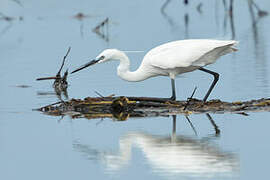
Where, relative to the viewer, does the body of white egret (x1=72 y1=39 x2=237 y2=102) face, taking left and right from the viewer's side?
facing to the left of the viewer
